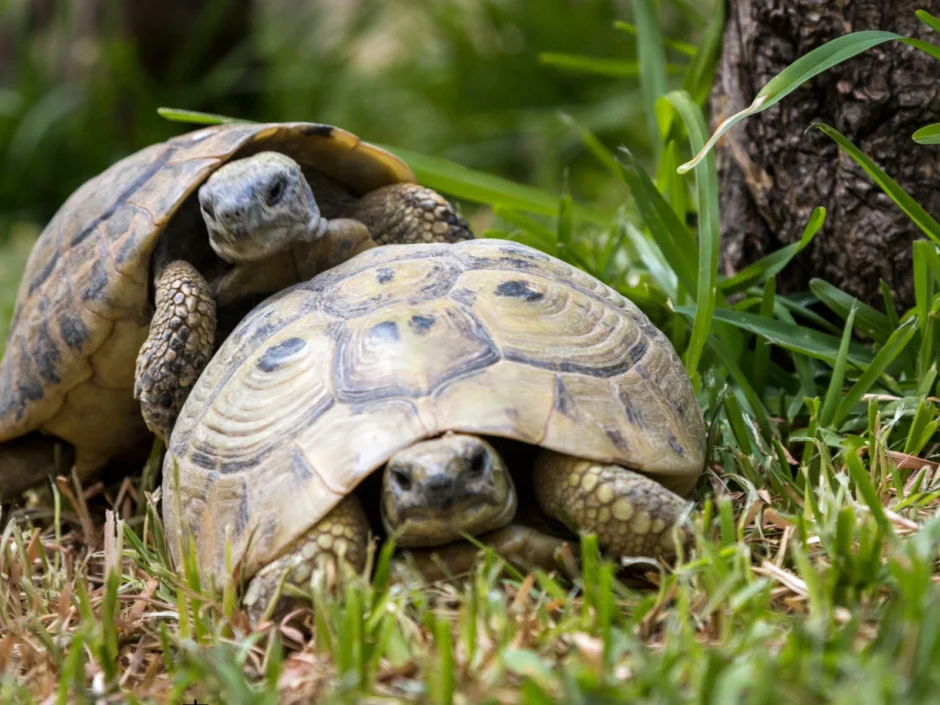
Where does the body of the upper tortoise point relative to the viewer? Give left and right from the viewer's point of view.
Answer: facing the viewer and to the right of the viewer

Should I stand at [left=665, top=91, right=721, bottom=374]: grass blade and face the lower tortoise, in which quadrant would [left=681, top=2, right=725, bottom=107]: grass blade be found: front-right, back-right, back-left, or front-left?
back-right

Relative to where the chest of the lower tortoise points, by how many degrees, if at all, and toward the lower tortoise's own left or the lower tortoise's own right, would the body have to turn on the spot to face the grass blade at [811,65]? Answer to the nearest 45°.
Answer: approximately 135° to the lower tortoise's own left

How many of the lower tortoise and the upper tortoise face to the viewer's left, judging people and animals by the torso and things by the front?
0

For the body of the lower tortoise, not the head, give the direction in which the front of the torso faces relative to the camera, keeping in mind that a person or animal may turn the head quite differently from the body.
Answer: toward the camera

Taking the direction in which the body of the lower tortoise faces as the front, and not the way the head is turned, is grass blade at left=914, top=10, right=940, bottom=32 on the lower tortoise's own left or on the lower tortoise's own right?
on the lower tortoise's own left

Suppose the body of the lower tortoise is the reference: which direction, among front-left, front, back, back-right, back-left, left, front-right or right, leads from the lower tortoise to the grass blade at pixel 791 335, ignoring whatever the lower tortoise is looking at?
back-left

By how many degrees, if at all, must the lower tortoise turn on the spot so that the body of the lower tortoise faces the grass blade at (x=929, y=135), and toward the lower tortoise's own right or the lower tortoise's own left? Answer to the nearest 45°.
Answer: approximately 135° to the lower tortoise's own left

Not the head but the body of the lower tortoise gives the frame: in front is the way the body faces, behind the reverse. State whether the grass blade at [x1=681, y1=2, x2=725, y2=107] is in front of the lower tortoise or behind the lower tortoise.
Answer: behind
